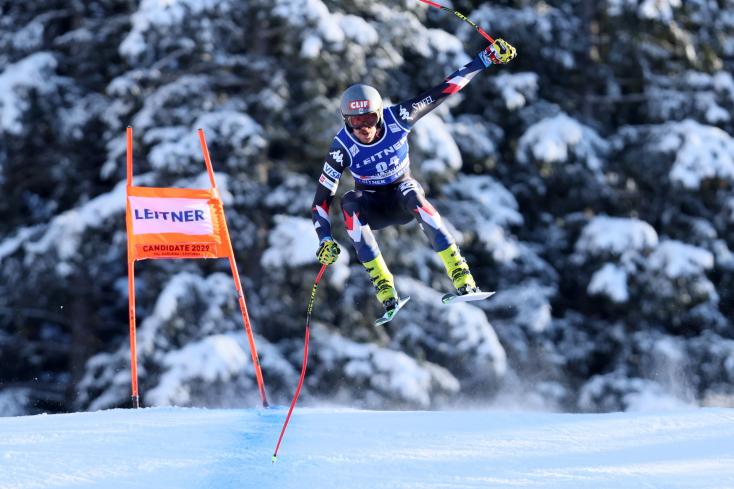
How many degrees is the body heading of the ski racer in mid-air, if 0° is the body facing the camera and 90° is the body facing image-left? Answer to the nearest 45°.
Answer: approximately 0°
